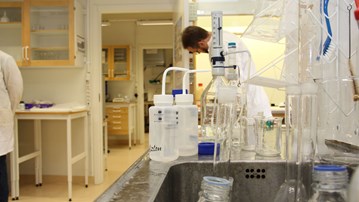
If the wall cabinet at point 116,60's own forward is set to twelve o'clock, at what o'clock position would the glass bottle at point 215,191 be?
The glass bottle is roughly at 12 o'clock from the wall cabinet.

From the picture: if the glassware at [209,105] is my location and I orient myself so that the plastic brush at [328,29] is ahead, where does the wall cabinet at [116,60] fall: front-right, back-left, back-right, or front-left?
back-left

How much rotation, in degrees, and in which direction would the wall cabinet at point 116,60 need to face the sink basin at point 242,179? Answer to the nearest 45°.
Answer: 0° — it already faces it

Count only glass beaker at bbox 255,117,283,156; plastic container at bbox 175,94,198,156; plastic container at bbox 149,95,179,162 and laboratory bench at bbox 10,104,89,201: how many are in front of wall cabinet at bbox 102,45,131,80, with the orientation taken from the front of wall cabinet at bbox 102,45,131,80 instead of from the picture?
4

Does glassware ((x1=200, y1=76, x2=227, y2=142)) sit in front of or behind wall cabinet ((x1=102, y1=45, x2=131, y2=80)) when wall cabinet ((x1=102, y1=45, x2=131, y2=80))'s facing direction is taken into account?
in front

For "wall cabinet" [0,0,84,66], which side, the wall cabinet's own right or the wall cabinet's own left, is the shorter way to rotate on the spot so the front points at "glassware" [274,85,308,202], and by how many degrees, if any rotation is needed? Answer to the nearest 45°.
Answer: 0° — it already faces it

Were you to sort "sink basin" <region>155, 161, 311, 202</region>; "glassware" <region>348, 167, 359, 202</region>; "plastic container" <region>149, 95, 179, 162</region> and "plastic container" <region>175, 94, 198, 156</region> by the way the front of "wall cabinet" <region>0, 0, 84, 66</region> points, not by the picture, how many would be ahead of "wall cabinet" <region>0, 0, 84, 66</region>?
4

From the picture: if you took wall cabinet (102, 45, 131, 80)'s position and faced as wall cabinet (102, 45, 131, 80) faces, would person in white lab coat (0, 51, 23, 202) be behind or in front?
in front

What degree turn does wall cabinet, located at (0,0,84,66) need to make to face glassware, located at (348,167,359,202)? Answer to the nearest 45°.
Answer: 0° — it already faces it

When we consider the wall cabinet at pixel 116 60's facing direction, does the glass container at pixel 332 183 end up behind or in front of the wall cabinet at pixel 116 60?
in front
